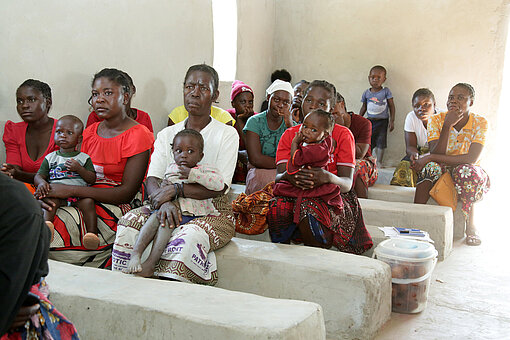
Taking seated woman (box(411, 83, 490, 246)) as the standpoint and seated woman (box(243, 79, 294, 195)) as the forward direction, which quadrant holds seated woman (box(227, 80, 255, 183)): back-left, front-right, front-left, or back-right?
front-right

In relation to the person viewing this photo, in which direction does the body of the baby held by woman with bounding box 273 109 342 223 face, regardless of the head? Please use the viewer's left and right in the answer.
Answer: facing the viewer and to the left of the viewer

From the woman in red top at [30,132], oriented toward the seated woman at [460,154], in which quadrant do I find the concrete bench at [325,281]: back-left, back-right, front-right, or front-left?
front-right

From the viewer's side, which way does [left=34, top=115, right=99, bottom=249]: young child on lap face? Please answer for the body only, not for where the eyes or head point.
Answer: toward the camera

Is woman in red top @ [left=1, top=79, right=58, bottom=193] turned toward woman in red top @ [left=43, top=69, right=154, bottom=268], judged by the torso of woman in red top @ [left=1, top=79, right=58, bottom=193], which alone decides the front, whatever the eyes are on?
no

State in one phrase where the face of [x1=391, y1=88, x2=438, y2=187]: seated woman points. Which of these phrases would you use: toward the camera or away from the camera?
toward the camera

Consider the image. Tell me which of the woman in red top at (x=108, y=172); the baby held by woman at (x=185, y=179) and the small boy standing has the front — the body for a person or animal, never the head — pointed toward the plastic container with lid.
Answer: the small boy standing

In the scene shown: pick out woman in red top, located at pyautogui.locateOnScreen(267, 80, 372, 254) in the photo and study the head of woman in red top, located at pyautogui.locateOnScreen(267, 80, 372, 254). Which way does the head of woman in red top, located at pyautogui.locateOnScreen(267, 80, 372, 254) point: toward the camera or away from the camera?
toward the camera

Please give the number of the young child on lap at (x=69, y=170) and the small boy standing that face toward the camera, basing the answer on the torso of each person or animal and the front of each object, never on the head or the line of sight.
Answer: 2

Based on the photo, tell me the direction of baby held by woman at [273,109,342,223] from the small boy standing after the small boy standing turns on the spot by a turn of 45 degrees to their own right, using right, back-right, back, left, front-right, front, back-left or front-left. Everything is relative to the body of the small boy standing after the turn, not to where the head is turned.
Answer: front-left

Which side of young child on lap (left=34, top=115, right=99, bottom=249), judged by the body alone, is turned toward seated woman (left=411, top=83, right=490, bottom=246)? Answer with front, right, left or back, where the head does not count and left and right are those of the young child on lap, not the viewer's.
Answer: left

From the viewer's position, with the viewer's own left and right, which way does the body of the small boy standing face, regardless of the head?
facing the viewer

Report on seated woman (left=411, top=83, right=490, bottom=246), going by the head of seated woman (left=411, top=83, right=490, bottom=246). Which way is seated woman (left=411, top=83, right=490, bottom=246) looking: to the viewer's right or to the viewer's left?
to the viewer's left

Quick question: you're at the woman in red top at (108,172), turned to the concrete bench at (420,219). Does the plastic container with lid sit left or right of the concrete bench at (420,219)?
right

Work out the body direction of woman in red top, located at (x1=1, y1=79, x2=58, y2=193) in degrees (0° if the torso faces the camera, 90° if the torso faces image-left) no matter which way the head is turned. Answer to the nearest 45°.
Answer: approximately 45°

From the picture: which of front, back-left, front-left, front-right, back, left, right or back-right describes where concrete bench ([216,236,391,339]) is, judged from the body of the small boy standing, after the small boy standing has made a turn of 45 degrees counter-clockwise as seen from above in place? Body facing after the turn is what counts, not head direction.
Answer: front-right

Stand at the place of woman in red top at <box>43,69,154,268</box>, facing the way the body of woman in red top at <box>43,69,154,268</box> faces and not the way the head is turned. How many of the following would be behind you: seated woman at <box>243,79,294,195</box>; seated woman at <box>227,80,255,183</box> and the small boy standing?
3

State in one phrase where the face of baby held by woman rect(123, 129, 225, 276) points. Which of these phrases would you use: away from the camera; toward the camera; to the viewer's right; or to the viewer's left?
toward the camera

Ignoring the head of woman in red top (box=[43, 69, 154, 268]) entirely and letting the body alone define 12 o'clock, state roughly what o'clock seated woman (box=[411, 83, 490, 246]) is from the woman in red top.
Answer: The seated woman is roughly at 7 o'clock from the woman in red top.

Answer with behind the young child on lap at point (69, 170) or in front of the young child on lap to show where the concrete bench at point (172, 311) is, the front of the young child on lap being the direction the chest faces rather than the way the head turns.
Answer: in front
